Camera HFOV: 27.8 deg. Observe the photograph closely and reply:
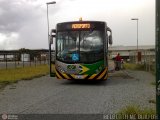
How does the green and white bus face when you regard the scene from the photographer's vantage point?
facing the viewer
